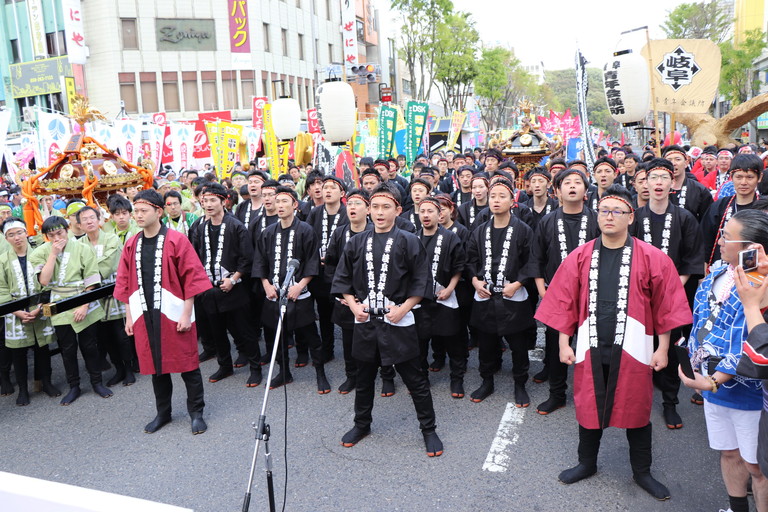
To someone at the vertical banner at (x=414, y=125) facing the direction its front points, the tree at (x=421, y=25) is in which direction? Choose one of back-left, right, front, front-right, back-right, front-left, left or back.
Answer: back

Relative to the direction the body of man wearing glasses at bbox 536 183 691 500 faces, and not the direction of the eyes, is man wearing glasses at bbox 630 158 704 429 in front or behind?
behind

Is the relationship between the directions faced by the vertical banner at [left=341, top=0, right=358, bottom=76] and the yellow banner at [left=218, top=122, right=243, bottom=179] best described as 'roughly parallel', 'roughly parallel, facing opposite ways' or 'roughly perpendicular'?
roughly parallel

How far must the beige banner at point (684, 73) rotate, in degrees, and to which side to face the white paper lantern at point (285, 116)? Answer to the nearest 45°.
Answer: approximately 45° to its right

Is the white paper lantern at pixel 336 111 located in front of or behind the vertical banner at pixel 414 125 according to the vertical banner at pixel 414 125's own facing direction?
in front

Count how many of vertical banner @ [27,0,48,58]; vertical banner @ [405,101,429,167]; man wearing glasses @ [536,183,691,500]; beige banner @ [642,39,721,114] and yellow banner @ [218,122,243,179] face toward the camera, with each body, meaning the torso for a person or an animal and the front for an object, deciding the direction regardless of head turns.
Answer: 5

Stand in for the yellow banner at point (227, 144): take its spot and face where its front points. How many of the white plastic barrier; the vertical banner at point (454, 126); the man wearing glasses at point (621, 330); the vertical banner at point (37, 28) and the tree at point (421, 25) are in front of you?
2

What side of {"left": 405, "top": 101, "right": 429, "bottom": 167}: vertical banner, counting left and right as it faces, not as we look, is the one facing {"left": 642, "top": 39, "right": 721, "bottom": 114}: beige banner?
left

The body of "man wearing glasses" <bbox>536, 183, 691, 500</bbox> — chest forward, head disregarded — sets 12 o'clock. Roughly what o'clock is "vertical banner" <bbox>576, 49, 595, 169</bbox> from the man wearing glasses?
The vertical banner is roughly at 6 o'clock from the man wearing glasses.

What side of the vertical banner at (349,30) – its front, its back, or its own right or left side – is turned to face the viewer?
front

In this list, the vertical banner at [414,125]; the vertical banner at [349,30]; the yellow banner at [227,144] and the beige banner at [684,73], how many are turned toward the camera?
4

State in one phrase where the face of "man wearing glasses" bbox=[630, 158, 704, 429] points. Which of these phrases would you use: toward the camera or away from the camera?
toward the camera

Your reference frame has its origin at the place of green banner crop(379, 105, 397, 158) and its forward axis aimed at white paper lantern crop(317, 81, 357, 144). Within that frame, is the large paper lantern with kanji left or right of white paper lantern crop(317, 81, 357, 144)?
left

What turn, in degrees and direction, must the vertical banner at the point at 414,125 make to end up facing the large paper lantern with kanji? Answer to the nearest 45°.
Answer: approximately 45° to its left

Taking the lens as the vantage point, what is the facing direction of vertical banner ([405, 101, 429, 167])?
facing the viewer
